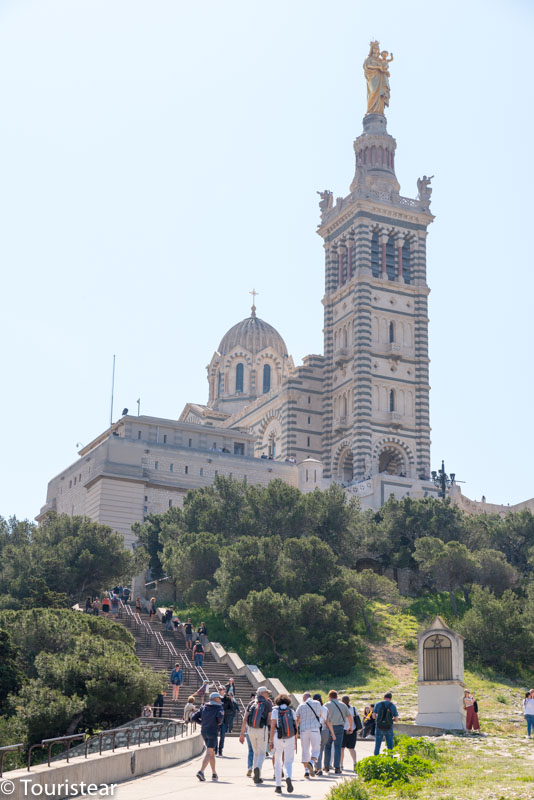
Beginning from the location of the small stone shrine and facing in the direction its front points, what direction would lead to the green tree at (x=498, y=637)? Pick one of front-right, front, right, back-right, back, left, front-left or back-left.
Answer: back

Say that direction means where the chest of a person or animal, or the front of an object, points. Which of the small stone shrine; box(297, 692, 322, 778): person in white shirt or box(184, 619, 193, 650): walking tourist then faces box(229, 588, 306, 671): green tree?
the person in white shirt

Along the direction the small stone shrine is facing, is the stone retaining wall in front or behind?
in front

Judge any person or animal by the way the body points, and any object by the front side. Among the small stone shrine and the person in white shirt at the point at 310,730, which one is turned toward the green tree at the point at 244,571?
the person in white shirt

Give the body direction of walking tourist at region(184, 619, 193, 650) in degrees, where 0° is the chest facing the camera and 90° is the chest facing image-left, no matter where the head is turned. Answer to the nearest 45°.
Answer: approximately 0°

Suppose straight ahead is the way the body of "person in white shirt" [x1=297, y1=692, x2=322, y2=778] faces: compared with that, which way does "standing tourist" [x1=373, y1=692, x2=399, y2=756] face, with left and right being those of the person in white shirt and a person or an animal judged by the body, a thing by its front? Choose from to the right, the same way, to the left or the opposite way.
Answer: the same way

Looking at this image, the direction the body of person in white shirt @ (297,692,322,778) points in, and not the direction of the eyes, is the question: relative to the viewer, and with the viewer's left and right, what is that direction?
facing away from the viewer

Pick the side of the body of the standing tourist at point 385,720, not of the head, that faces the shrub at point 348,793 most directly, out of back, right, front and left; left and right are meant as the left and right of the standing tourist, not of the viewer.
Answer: back

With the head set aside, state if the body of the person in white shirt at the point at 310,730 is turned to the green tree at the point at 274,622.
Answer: yes

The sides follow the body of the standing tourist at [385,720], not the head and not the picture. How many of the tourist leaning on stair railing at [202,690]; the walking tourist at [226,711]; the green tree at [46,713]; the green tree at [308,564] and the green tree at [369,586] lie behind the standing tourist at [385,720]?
0

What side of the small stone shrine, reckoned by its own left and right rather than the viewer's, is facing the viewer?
front

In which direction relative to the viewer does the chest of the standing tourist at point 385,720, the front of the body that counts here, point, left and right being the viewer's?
facing away from the viewer

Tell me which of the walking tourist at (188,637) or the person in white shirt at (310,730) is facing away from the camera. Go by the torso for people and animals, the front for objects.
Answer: the person in white shirt

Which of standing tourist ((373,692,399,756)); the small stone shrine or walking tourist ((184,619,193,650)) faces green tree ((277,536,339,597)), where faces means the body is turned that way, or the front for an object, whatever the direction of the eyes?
standing tourist ((373,692,399,756))

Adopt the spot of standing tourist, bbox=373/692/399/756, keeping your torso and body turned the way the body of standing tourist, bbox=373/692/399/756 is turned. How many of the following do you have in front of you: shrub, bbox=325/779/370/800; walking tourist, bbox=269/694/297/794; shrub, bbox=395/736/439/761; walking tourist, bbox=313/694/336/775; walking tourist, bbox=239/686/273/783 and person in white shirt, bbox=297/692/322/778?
0
